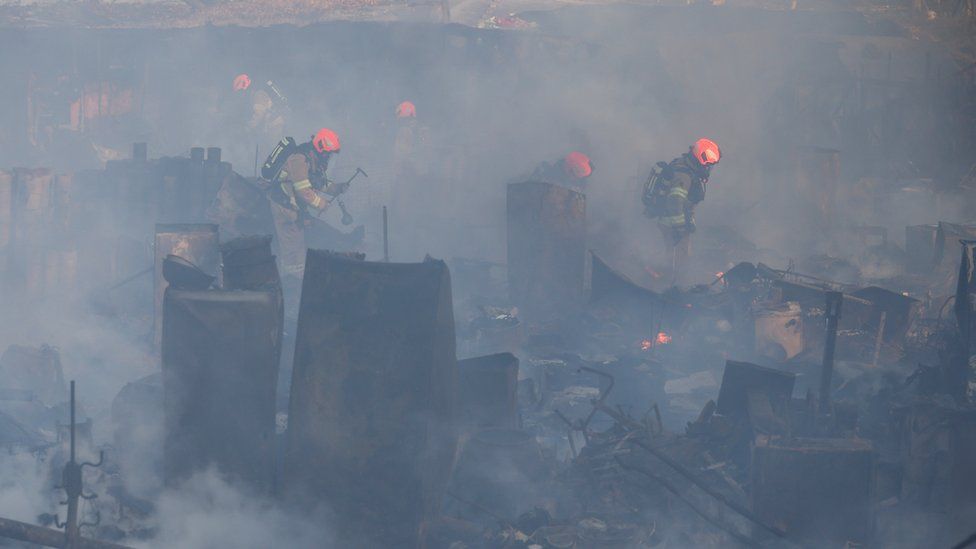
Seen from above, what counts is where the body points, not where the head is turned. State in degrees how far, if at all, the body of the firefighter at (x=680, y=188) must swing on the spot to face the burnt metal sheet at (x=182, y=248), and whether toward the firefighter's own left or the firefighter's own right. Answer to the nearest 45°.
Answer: approximately 135° to the firefighter's own right

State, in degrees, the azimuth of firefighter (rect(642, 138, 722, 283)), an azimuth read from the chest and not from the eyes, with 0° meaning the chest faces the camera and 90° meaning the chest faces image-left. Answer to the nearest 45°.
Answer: approximately 270°

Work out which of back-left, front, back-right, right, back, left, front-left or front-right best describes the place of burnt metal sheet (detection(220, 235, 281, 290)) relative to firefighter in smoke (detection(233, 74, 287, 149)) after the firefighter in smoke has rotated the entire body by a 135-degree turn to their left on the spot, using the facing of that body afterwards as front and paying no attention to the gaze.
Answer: front-right

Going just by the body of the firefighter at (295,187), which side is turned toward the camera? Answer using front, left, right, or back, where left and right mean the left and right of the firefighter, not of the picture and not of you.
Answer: right

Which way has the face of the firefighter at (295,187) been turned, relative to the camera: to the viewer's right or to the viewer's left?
to the viewer's right

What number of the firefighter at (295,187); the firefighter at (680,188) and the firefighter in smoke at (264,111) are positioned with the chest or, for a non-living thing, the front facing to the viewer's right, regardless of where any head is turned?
2

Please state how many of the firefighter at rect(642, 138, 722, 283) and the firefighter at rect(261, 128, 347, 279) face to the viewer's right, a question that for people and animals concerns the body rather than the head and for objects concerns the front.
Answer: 2

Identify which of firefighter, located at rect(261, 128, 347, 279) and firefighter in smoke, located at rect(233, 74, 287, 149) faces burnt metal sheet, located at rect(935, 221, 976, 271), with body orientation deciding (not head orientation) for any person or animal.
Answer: the firefighter

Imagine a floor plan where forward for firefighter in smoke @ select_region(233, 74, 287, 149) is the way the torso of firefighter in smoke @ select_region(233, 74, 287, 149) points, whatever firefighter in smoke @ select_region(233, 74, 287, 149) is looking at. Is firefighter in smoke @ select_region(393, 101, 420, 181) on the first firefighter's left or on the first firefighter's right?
on the first firefighter's left

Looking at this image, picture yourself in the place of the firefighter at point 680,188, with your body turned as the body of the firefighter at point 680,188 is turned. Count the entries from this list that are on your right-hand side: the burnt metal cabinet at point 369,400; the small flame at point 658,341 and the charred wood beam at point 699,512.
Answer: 3

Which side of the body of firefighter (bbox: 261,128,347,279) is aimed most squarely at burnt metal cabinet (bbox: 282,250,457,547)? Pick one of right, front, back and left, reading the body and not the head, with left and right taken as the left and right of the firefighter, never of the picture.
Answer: right

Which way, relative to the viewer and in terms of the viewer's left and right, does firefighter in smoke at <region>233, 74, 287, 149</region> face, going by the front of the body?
facing to the left of the viewer
